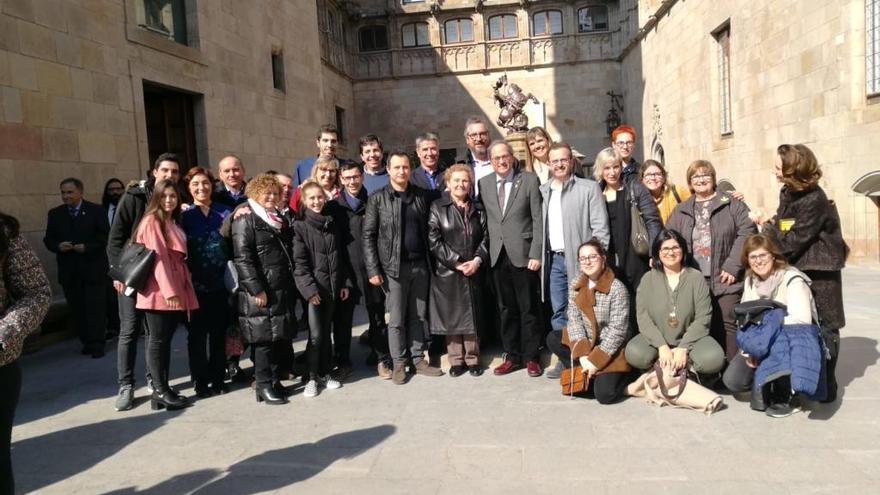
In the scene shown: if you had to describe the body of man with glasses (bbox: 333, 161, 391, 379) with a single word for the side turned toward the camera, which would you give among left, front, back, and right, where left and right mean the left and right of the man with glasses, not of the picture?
front

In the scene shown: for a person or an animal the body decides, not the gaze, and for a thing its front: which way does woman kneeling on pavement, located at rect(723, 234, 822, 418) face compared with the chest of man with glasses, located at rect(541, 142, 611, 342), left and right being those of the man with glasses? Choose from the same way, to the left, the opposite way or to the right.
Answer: the same way

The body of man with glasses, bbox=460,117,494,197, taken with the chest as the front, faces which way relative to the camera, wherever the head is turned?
toward the camera

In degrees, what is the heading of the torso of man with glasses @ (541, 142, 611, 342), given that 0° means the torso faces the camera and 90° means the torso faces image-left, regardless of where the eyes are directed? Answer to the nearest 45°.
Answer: approximately 45°

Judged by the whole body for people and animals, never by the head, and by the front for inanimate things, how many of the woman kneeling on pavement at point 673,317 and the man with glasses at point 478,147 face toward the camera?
2

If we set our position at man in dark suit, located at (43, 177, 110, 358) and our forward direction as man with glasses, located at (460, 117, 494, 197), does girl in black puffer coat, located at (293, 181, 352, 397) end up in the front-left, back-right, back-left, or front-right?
front-right

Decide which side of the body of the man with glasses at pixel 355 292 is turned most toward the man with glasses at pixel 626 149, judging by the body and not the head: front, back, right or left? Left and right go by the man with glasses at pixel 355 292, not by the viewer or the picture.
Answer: left

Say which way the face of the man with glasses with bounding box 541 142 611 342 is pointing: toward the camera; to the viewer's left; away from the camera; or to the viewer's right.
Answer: toward the camera

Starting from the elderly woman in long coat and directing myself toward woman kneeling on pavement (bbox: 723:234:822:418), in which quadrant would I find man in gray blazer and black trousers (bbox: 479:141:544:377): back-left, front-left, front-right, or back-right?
front-left

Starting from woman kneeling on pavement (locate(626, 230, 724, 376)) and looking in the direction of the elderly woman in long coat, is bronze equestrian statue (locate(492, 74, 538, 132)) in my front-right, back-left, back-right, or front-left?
front-right

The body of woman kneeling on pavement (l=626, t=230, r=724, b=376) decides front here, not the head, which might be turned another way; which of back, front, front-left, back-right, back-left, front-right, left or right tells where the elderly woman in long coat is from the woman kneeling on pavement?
right

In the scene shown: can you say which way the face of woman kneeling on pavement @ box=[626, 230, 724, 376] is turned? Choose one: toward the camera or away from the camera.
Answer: toward the camera

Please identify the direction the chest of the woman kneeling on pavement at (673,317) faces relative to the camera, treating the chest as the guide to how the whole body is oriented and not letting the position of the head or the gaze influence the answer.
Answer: toward the camera

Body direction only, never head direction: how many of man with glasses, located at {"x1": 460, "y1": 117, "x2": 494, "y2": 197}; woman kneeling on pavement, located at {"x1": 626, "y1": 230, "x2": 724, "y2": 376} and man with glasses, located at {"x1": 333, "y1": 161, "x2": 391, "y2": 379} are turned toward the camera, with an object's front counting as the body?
3
